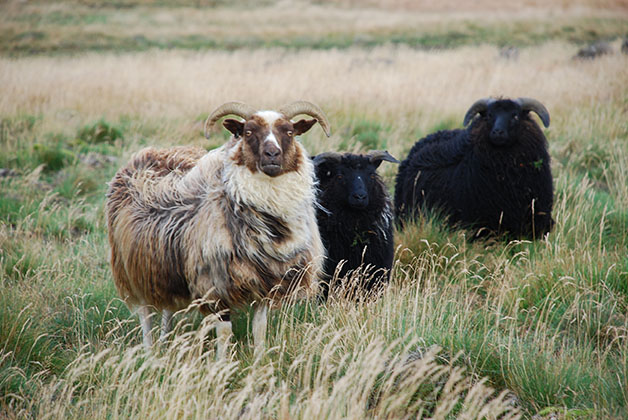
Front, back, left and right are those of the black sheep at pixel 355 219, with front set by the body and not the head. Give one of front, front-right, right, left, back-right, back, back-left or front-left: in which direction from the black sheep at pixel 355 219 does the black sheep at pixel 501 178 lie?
back-left

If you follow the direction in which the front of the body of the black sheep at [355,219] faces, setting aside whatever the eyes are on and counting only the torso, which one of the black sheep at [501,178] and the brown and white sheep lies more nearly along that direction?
the brown and white sheep

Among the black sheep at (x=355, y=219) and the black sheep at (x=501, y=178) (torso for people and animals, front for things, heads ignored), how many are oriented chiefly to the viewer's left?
0

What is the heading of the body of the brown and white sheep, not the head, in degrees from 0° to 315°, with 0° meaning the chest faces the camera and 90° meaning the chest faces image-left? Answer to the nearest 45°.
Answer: approximately 315°

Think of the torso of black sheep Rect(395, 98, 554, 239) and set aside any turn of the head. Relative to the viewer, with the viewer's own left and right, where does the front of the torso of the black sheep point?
facing the viewer and to the right of the viewer

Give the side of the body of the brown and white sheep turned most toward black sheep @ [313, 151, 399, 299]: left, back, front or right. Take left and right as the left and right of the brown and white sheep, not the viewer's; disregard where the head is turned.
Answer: left

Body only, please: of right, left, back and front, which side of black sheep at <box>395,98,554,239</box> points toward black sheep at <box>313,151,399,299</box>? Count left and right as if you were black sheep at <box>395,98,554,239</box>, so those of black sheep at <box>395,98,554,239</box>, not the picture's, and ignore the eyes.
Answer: right

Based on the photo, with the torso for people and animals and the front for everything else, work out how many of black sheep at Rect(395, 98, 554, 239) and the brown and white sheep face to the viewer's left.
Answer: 0

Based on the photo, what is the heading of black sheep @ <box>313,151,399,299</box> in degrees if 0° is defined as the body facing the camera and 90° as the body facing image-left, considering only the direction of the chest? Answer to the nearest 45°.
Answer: approximately 0°

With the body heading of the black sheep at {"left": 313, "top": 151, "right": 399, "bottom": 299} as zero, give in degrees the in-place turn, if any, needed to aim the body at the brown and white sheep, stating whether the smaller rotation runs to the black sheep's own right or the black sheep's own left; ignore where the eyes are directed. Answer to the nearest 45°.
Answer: approximately 45° to the black sheep's own right

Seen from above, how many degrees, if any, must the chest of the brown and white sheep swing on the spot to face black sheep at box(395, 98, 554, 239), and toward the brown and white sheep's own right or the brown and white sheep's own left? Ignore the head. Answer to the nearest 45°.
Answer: approximately 90° to the brown and white sheep's own left
